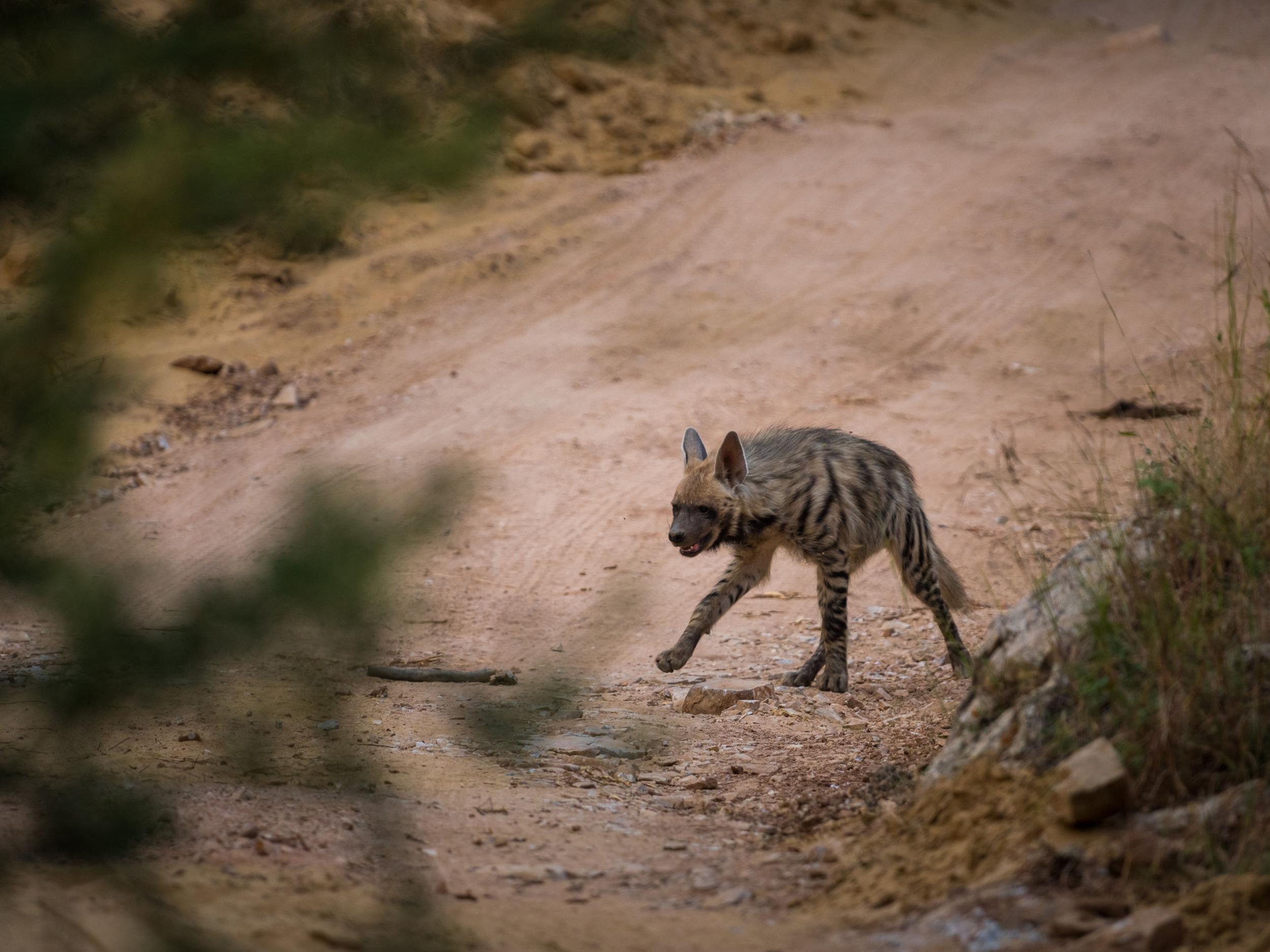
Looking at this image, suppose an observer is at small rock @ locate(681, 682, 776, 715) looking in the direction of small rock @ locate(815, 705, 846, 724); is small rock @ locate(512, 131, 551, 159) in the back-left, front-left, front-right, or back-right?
back-left

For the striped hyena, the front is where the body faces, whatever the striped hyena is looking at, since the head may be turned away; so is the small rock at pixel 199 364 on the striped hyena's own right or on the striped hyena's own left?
on the striped hyena's own right

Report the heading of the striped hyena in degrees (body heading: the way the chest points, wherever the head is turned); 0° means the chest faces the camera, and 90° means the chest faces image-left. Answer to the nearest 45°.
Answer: approximately 45°

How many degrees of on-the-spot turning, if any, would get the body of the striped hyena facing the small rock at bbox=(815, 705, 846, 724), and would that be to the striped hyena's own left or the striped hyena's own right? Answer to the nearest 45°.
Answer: approximately 45° to the striped hyena's own left
